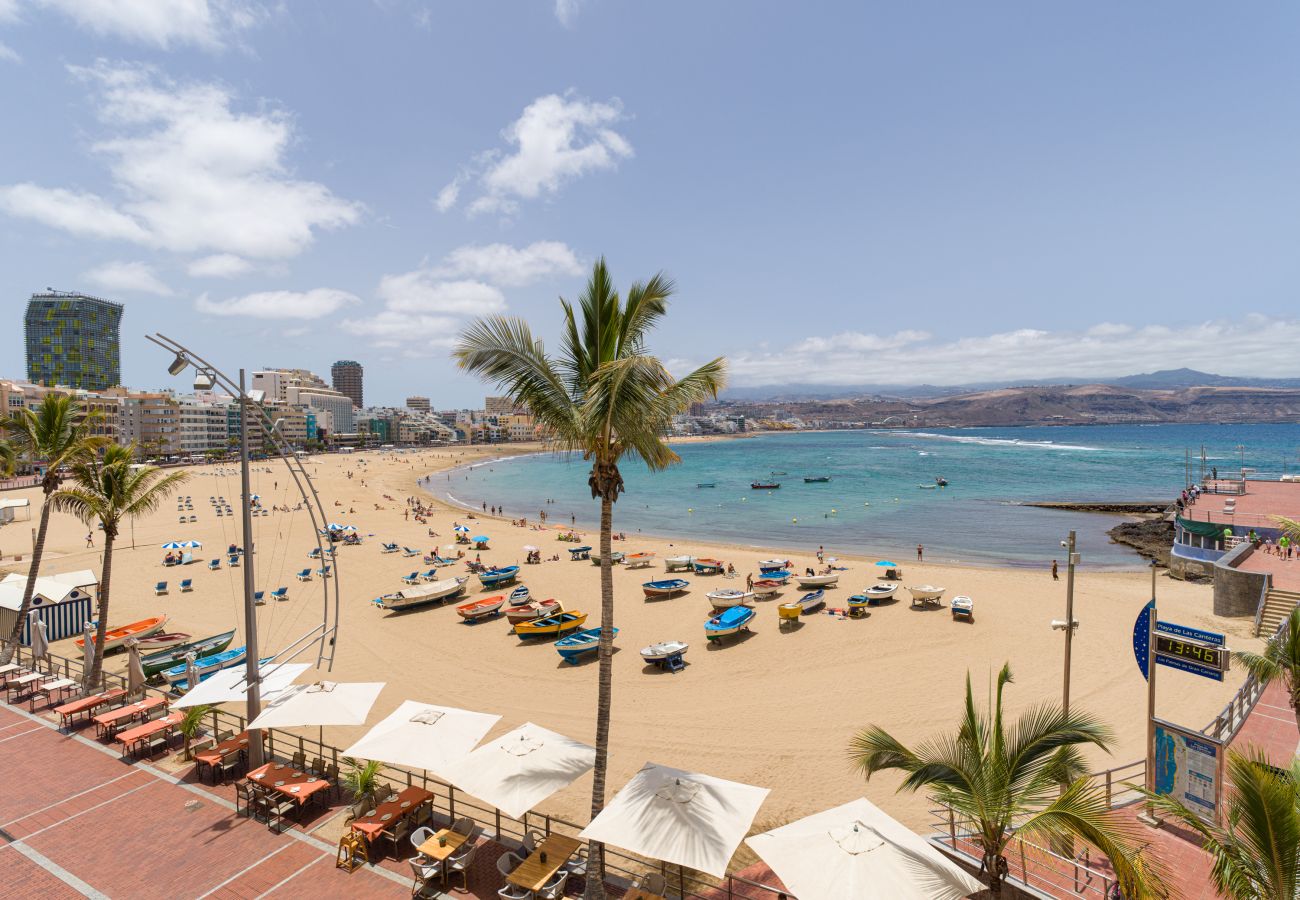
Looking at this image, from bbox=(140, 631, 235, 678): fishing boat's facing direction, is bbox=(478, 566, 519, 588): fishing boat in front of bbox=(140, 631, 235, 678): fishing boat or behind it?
in front

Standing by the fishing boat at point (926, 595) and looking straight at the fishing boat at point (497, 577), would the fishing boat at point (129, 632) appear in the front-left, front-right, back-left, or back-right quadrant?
front-left

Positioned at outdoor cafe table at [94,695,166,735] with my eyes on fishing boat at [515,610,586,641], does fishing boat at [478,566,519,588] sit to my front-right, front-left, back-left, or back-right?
front-left

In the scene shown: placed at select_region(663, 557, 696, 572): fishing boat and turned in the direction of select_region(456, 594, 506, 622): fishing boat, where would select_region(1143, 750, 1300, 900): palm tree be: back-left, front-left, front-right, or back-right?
front-left

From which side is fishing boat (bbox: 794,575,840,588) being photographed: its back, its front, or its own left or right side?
right
